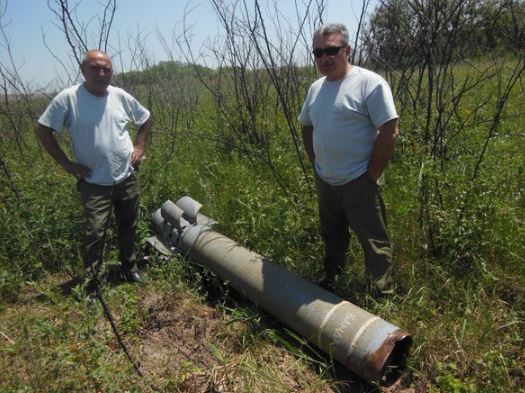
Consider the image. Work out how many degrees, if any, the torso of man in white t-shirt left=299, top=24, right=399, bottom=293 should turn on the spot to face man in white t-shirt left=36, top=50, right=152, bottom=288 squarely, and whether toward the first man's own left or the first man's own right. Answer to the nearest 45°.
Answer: approximately 45° to the first man's own right

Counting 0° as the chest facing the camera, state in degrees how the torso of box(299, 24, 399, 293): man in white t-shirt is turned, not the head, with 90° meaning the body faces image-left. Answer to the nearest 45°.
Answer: approximately 45°
